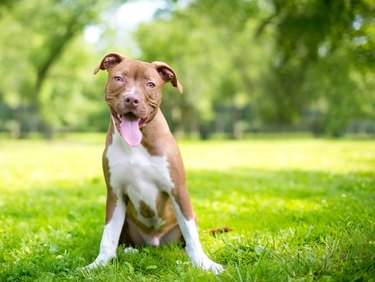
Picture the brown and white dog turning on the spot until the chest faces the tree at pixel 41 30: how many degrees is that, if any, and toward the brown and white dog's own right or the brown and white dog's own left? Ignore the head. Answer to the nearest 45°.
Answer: approximately 180°

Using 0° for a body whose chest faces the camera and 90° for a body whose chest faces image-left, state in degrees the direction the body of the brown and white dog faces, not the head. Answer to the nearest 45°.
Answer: approximately 0°
